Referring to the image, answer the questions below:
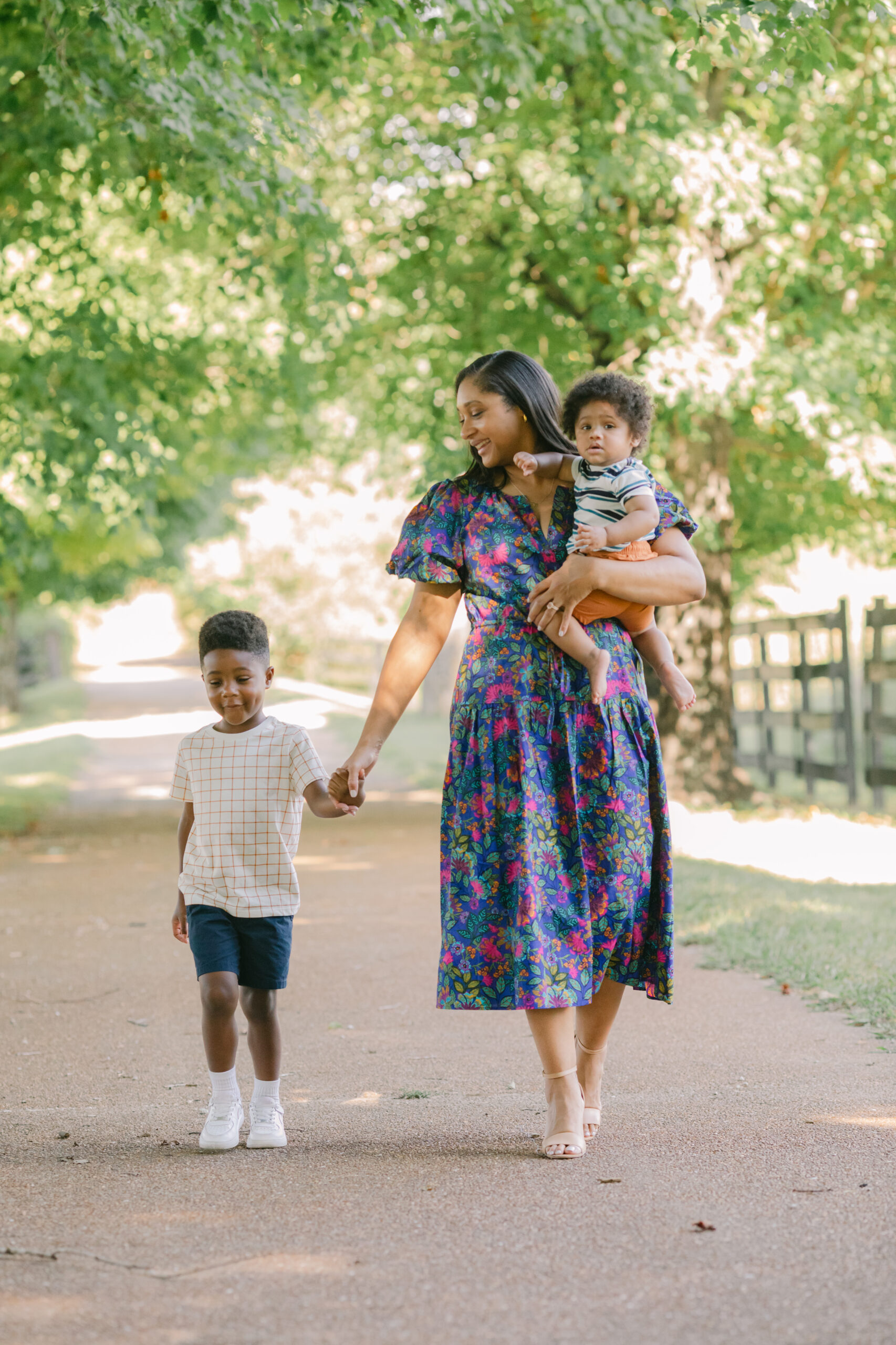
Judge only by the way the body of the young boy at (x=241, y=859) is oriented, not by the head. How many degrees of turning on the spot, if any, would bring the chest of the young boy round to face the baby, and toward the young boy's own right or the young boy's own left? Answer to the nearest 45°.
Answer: approximately 90° to the young boy's own left

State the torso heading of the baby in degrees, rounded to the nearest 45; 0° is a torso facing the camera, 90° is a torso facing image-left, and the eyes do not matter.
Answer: approximately 45°

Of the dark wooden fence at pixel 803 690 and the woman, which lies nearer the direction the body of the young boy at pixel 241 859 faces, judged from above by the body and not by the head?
the woman

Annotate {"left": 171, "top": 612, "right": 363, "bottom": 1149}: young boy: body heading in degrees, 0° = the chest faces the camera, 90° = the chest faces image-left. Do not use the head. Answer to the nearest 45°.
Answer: approximately 0°

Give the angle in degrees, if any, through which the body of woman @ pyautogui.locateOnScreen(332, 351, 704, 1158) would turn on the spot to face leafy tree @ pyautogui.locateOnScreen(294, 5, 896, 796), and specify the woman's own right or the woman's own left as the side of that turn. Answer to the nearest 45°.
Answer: approximately 180°

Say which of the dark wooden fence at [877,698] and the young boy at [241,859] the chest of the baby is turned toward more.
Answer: the young boy

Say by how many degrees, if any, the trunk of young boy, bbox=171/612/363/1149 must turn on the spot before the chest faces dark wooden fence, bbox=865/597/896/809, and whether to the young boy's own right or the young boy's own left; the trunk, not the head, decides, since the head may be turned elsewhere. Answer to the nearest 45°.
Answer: approximately 135° to the young boy's own left

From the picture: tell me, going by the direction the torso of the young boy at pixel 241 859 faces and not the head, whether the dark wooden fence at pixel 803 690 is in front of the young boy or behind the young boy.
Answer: behind

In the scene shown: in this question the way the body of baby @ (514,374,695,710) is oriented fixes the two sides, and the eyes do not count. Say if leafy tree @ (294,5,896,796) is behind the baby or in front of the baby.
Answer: behind

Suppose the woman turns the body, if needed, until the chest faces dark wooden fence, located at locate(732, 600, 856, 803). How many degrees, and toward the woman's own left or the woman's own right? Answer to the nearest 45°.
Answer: approximately 180°

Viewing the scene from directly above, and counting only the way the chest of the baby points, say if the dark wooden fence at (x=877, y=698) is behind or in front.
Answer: behind

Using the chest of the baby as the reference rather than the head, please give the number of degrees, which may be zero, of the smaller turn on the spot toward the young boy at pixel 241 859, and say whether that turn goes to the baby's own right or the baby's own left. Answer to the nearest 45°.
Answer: approximately 45° to the baby's own right

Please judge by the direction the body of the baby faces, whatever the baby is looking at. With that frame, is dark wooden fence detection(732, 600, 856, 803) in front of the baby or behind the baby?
behind

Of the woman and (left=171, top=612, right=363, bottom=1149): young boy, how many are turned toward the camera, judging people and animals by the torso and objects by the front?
2
